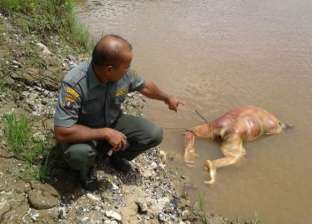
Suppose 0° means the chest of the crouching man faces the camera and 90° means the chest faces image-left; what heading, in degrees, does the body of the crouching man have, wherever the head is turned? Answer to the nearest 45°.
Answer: approximately 315°
